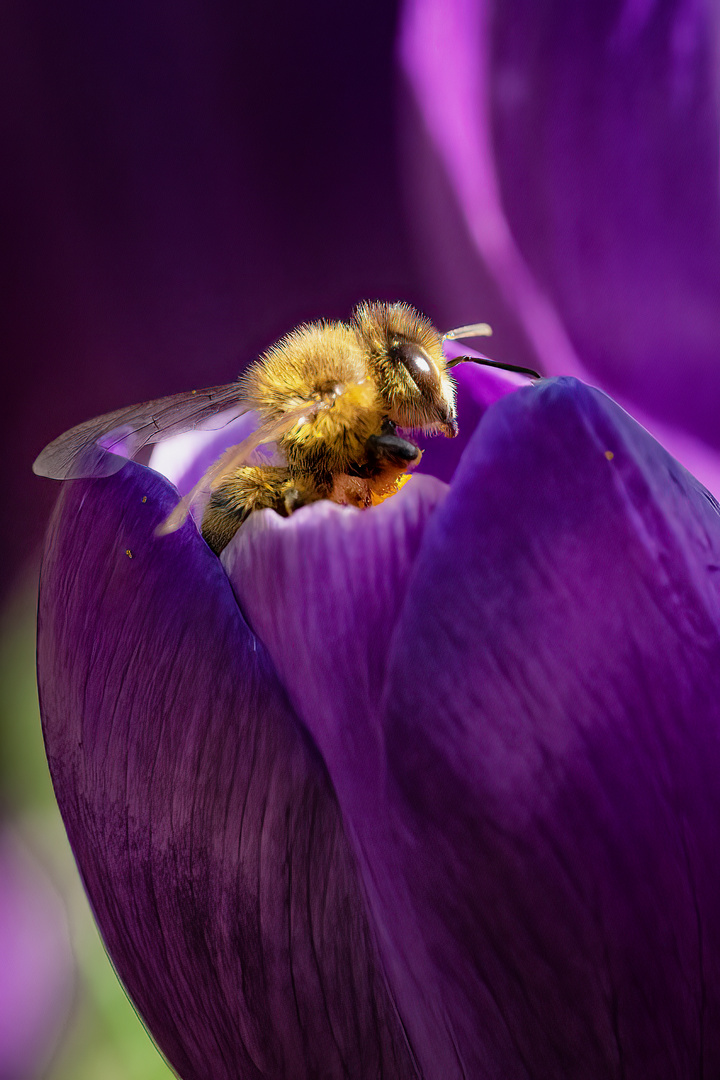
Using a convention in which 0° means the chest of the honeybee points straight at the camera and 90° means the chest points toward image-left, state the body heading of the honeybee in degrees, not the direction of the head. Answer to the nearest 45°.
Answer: approximately 270°
